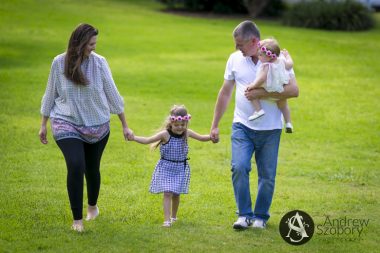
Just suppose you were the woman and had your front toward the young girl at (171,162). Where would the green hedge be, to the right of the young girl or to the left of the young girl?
left

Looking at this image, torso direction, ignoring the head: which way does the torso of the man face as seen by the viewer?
toward the camera

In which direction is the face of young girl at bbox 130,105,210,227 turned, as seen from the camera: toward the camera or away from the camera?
toward the camera

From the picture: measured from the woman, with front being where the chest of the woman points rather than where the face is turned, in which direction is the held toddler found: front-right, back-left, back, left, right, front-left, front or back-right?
left

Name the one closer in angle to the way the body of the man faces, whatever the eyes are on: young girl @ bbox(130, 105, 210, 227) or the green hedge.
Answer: the young girl

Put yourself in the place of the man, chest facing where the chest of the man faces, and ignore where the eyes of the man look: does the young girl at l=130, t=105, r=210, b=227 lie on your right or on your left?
on your right

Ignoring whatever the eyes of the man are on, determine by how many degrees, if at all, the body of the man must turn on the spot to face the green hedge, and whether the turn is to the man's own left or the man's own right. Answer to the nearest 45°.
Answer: approximately 180°

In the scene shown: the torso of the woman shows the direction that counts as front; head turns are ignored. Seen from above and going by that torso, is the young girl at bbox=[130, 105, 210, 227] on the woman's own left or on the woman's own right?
on the woman's own left

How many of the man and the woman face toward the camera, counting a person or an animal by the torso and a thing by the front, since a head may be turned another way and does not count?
2

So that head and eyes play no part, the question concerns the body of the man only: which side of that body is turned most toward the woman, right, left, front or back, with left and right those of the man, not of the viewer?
right

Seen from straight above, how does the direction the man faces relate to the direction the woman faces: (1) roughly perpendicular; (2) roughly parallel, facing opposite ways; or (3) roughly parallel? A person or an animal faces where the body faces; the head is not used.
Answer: roughly parallel

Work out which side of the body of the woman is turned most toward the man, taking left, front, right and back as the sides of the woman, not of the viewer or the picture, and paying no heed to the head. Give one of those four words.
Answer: left

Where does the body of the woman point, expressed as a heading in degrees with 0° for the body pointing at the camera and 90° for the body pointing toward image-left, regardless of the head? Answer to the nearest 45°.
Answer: approximately 0°
